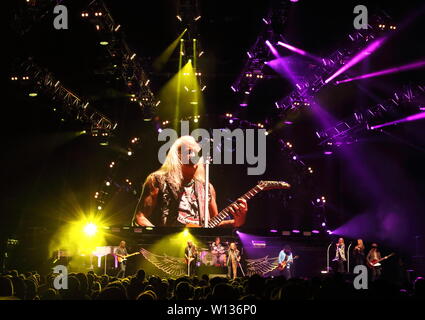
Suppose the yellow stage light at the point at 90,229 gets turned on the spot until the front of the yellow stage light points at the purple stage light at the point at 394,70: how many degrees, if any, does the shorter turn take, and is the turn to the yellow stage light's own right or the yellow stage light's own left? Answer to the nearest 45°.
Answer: approximately 45° to the yellow stage light's own left

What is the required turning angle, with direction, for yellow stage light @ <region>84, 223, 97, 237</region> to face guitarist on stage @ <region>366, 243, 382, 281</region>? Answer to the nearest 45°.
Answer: approximately 45° to its left

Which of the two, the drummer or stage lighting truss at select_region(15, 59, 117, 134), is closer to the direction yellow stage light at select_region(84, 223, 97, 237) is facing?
the stage lighting truss

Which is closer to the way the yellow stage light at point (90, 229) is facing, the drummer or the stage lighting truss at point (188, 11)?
the stage lighting truss

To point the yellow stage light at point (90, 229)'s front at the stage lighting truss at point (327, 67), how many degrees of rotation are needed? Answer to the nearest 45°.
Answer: approximately 45° to its left

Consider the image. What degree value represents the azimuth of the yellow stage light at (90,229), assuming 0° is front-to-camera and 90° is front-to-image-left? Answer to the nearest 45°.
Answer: approximately 0°

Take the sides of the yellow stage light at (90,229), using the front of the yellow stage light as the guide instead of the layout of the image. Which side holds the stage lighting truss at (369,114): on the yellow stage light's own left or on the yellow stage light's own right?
on the yellow stage light's own left

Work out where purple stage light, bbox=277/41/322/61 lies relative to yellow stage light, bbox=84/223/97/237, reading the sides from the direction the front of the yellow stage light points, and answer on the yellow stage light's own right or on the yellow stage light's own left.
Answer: on the yellow stage light's own left
